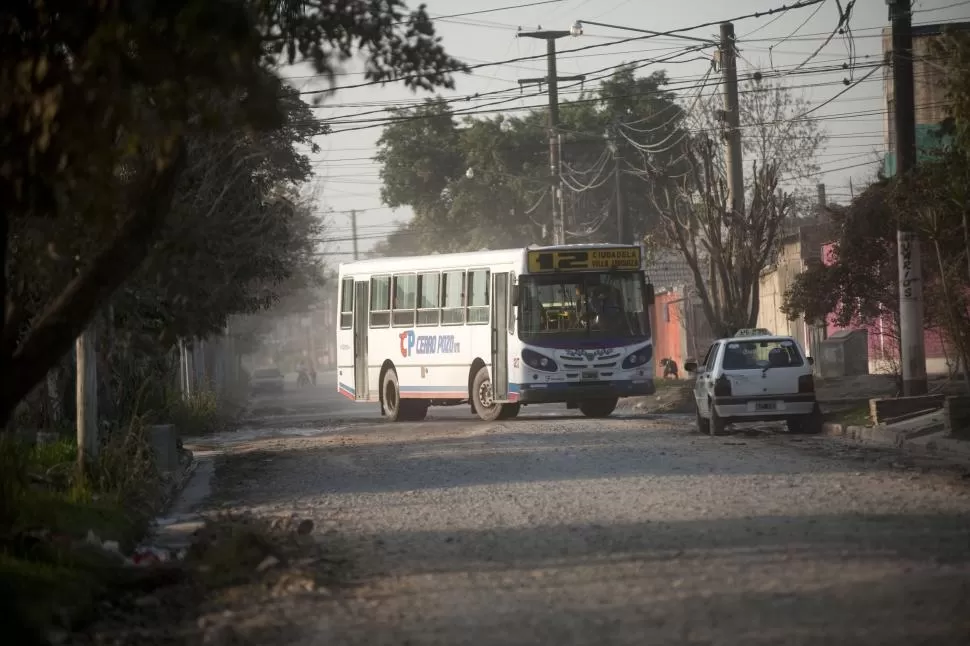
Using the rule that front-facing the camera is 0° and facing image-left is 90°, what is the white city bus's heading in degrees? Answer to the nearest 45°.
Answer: approximately 315°

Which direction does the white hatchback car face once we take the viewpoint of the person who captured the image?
facing away from the viewer

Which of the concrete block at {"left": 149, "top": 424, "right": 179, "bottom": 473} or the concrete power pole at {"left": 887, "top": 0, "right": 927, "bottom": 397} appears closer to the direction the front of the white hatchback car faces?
the concrete power pole

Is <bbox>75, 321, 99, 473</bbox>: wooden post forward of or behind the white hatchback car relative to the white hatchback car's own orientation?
behind

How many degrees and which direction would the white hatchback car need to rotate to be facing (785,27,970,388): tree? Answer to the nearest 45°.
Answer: approximately 45° to its right

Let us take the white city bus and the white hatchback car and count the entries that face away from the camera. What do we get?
1

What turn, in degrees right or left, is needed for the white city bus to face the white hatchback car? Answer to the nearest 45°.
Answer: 0° — it already faces it

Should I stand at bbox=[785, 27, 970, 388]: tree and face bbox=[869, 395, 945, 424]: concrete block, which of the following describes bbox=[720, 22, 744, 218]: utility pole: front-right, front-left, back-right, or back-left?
back-right

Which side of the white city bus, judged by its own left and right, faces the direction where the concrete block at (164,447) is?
right

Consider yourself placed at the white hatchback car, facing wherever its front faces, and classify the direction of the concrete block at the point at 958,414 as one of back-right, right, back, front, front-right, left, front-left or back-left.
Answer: back-right

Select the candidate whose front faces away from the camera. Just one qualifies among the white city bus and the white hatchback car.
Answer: the white hatchback car

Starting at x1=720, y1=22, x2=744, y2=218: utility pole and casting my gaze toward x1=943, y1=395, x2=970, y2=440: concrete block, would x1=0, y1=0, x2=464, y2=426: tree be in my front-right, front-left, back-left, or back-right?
front-right

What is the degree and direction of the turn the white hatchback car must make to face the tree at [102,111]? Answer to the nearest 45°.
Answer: approximately 180°

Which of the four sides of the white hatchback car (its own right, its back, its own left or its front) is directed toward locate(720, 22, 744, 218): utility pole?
front

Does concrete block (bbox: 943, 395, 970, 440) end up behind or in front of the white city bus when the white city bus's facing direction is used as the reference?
in front

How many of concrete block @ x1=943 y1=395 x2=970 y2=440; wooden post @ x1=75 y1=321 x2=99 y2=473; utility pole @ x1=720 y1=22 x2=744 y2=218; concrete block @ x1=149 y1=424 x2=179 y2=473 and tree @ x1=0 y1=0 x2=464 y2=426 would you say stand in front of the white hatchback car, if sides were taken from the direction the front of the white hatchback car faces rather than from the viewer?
1

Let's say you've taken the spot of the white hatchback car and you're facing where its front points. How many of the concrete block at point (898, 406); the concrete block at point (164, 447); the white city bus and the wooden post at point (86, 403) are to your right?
1

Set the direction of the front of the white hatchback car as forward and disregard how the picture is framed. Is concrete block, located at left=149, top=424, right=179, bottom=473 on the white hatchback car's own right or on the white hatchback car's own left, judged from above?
on the white hatchback car's own left
